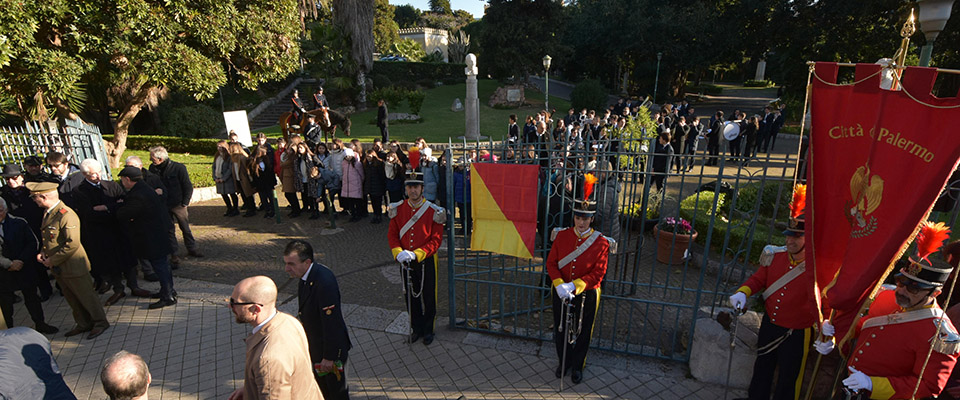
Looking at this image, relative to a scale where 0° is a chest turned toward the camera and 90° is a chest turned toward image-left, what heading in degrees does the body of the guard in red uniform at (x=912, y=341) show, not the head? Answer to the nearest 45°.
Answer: approximately 45°

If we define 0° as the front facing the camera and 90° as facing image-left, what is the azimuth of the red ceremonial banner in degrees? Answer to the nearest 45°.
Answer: approximately 0°

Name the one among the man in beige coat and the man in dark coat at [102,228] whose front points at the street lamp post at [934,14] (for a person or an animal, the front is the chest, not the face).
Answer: the man in dark coat

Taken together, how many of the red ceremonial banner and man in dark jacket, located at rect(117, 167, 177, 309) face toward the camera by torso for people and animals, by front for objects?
1

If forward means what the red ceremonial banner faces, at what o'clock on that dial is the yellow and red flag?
The yellow and red flag is roughly at 3 o'clock from the red ceremonial banner.

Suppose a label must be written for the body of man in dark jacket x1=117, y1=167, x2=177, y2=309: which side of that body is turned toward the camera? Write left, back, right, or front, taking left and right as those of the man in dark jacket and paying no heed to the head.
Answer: left

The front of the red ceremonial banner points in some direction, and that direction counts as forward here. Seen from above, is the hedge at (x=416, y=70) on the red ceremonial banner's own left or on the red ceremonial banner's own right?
on the red ceremonial banner's own right

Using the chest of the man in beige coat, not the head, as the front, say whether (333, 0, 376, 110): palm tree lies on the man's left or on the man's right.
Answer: on the man's right

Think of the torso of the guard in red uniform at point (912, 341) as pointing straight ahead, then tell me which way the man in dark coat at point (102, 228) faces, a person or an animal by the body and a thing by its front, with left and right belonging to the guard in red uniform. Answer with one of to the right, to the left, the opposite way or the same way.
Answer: the opposite way

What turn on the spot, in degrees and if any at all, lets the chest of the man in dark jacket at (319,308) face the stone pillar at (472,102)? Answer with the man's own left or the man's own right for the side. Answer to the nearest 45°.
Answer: approximately 135° to the man's own right

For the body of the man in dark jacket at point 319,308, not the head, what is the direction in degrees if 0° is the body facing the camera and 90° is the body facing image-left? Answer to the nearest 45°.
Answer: approximately 90°
